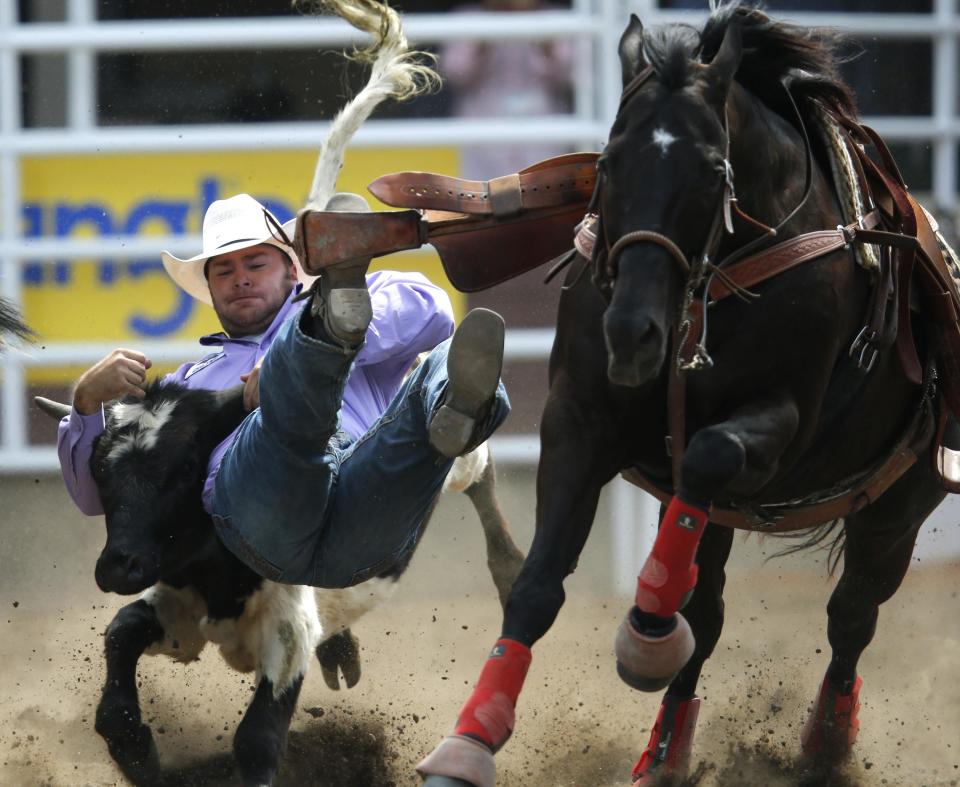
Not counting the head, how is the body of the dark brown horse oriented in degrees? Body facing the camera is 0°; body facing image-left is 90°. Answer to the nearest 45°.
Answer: approximately 45°

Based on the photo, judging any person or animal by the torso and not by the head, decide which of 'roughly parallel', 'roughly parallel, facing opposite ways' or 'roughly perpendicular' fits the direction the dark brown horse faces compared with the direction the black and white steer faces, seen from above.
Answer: roughly parallel

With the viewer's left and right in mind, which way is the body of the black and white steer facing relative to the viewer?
facing the viewer and to the left of the viewer

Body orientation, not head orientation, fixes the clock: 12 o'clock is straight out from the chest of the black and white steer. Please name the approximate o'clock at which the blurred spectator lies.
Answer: The blurred spectator is roughly at 5 o'clock from the black and white steer.

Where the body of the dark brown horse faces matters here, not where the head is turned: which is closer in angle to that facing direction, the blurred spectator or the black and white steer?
the black and white steer

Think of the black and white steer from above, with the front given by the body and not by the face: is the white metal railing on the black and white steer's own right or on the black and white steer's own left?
on the black and white steer's own right

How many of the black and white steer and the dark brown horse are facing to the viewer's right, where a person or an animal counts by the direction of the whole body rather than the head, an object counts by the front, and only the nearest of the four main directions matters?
0
